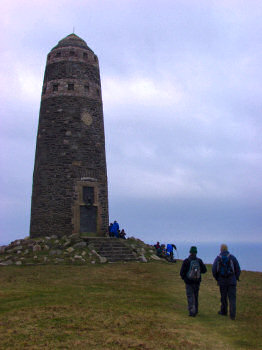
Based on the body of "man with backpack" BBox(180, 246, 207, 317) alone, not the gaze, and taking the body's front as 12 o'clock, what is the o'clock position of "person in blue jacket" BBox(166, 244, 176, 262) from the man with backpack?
The person in blue jacket is roughly at 12 o'clock from the man with backpack.

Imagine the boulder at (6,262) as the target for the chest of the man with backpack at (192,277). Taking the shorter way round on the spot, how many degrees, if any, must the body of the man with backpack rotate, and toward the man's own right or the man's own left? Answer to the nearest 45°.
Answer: approximately 45° to the man's own left

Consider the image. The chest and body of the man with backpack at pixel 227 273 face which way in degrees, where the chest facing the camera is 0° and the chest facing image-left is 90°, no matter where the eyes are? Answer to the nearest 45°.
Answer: approximately 180°

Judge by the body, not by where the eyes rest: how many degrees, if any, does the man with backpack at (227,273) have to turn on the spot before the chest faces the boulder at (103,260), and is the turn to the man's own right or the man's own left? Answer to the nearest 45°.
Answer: approximately 45° to the man's own left

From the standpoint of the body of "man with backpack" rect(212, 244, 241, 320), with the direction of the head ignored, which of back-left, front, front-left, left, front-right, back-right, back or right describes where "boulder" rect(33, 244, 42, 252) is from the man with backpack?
front-left

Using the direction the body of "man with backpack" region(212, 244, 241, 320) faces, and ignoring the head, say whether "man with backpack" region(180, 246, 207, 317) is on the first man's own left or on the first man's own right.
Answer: on the first man's own left

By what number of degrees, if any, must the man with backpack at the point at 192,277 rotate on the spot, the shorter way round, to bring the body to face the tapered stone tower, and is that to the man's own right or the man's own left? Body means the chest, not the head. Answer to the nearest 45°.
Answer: approximately 45° to the man's own left

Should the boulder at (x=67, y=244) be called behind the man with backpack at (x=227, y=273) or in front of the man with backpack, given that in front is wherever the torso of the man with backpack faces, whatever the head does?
in front

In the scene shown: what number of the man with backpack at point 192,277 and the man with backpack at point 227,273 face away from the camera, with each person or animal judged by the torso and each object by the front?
2

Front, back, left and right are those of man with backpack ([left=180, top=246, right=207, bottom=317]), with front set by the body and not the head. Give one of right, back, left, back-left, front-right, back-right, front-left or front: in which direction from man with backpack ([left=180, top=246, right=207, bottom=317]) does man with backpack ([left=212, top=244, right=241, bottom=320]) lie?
right

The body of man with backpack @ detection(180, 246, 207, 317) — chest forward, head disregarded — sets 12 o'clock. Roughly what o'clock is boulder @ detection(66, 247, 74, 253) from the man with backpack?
The boulder is roughly at 11 o'clock from the man with backpack.

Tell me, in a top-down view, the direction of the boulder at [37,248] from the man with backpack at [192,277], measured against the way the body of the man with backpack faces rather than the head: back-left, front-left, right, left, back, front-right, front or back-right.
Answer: front-left

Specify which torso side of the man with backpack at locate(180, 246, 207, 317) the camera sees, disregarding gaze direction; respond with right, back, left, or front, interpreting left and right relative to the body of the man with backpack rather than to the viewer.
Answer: back

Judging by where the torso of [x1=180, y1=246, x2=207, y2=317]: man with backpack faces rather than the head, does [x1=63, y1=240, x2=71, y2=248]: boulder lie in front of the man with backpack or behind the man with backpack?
in front
